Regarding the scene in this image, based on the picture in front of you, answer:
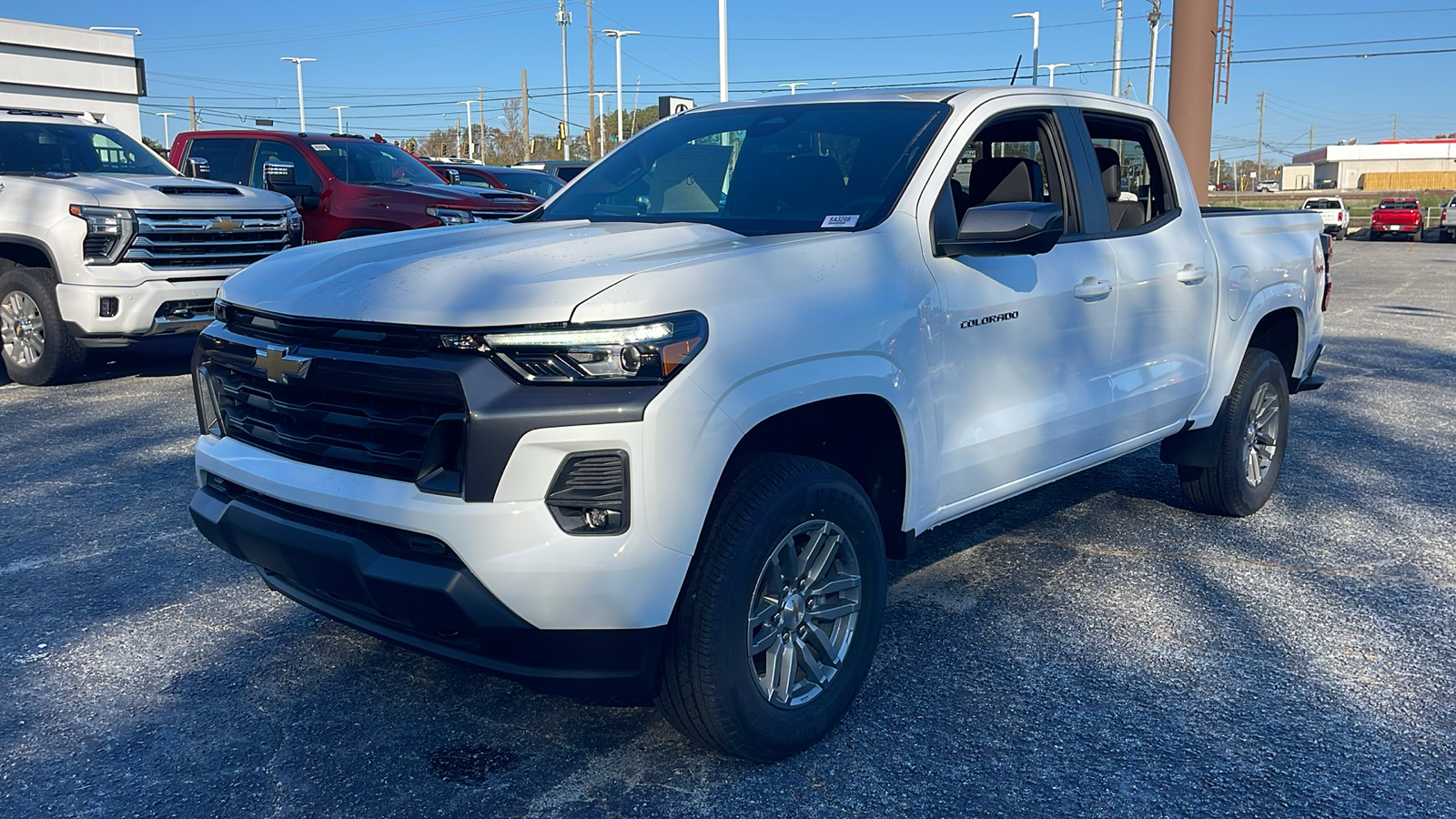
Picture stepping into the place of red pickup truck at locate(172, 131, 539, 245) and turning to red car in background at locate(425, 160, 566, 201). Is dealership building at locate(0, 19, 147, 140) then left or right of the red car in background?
left

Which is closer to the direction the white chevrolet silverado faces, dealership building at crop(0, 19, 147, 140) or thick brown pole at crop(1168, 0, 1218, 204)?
the thick brown pole

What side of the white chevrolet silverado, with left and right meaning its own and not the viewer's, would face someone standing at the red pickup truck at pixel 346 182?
left

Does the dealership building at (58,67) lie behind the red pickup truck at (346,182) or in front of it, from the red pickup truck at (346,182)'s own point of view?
behind

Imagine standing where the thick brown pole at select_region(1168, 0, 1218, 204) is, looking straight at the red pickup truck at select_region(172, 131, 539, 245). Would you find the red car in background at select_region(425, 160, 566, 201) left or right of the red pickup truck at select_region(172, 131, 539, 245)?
right

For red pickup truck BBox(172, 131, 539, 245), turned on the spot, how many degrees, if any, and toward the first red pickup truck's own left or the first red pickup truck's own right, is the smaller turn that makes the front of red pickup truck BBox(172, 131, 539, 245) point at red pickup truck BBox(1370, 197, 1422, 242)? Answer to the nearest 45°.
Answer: approximately 90° to the first red pickup truck's own left

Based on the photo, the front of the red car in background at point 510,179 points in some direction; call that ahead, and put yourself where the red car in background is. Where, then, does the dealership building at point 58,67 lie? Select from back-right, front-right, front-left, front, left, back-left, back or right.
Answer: back
